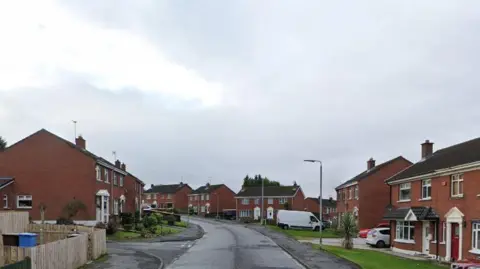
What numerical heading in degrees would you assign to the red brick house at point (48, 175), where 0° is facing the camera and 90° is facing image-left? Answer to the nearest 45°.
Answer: approximately 315°

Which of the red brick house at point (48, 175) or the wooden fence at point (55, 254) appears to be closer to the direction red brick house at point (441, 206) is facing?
the wooden fence

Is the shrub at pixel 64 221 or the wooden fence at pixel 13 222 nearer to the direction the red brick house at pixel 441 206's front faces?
the wooden fence

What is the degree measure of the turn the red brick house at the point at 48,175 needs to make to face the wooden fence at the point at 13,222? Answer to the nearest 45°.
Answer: approximately 45° to its right

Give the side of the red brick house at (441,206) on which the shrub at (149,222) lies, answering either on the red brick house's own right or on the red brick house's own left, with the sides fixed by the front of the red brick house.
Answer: on the red brick house's own right

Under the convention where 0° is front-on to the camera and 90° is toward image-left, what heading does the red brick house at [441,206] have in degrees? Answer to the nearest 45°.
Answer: approximately 45°
